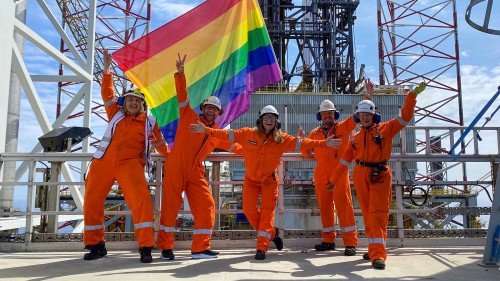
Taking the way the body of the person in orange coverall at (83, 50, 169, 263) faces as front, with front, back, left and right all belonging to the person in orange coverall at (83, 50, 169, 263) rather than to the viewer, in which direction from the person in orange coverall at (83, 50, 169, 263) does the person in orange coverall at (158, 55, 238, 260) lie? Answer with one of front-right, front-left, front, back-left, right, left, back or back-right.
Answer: left

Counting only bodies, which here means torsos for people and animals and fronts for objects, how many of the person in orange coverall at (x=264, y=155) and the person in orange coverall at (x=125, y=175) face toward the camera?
2

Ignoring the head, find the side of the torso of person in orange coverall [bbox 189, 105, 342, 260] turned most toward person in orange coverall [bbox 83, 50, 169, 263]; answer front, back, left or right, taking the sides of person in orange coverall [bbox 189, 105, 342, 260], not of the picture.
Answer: right

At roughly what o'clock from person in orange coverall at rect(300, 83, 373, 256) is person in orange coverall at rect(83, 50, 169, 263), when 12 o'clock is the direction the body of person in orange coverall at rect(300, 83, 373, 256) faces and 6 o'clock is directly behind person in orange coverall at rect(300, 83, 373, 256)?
person in orange coverall at rect(83, 50, 169, 263) is roughly at 2 o'clock from person in orange coverall at rect(300, 83, 373, 256).

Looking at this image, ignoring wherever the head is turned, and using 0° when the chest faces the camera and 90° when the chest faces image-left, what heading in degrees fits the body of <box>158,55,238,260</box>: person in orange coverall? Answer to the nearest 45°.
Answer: approximately 315°

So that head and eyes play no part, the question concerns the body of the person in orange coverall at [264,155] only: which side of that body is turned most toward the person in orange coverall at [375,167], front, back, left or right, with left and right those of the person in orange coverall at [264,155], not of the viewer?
left

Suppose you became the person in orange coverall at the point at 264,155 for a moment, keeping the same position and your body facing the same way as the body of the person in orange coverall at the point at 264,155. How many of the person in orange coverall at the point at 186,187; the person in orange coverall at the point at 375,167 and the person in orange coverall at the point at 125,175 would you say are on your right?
2

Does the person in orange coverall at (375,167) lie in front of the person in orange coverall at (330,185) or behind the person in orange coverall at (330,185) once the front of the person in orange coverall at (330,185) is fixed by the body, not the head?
in front
